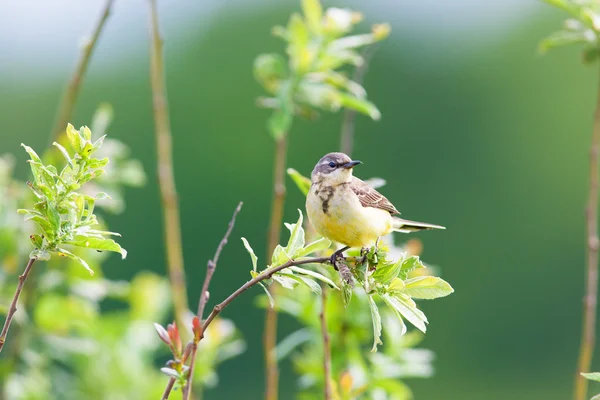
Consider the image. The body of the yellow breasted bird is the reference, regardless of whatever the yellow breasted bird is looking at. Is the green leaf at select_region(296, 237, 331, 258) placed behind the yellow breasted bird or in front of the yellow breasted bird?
in front

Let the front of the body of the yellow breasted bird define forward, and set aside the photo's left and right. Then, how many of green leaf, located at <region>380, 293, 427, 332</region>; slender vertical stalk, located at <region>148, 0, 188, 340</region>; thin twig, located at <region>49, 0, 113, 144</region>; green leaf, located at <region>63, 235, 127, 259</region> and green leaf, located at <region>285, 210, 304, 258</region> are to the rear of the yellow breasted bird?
0

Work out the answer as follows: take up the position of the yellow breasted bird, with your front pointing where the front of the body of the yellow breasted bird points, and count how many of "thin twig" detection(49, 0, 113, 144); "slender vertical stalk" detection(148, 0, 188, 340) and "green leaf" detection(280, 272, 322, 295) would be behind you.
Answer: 0

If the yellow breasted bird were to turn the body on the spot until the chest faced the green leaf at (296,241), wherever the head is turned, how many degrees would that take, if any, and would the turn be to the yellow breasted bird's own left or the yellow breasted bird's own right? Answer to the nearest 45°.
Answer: approximately 45° to the yellow breasted bird's own right

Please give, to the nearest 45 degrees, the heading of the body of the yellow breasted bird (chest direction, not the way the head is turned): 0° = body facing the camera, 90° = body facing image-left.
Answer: approximately 45°

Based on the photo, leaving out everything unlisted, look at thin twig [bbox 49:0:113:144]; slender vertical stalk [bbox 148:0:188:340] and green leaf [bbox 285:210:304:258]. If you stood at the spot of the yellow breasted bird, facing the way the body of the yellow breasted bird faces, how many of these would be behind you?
0

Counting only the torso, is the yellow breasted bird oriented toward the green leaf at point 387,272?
no

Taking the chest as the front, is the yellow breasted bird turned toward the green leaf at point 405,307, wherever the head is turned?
no

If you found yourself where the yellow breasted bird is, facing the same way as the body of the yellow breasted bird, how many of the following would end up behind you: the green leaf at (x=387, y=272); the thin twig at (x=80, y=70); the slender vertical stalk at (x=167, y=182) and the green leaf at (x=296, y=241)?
0

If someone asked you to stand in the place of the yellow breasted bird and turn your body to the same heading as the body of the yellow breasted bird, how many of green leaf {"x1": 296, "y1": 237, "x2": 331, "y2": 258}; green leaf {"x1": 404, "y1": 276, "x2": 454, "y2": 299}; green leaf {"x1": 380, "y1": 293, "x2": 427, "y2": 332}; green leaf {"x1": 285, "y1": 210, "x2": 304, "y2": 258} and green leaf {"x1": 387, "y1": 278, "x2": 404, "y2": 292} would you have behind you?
3

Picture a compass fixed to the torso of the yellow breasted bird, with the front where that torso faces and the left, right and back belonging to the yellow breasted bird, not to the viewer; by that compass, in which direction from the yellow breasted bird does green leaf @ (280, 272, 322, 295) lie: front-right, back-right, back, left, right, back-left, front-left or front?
front-right

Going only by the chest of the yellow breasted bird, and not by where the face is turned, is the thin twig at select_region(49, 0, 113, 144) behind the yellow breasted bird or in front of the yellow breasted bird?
in front
